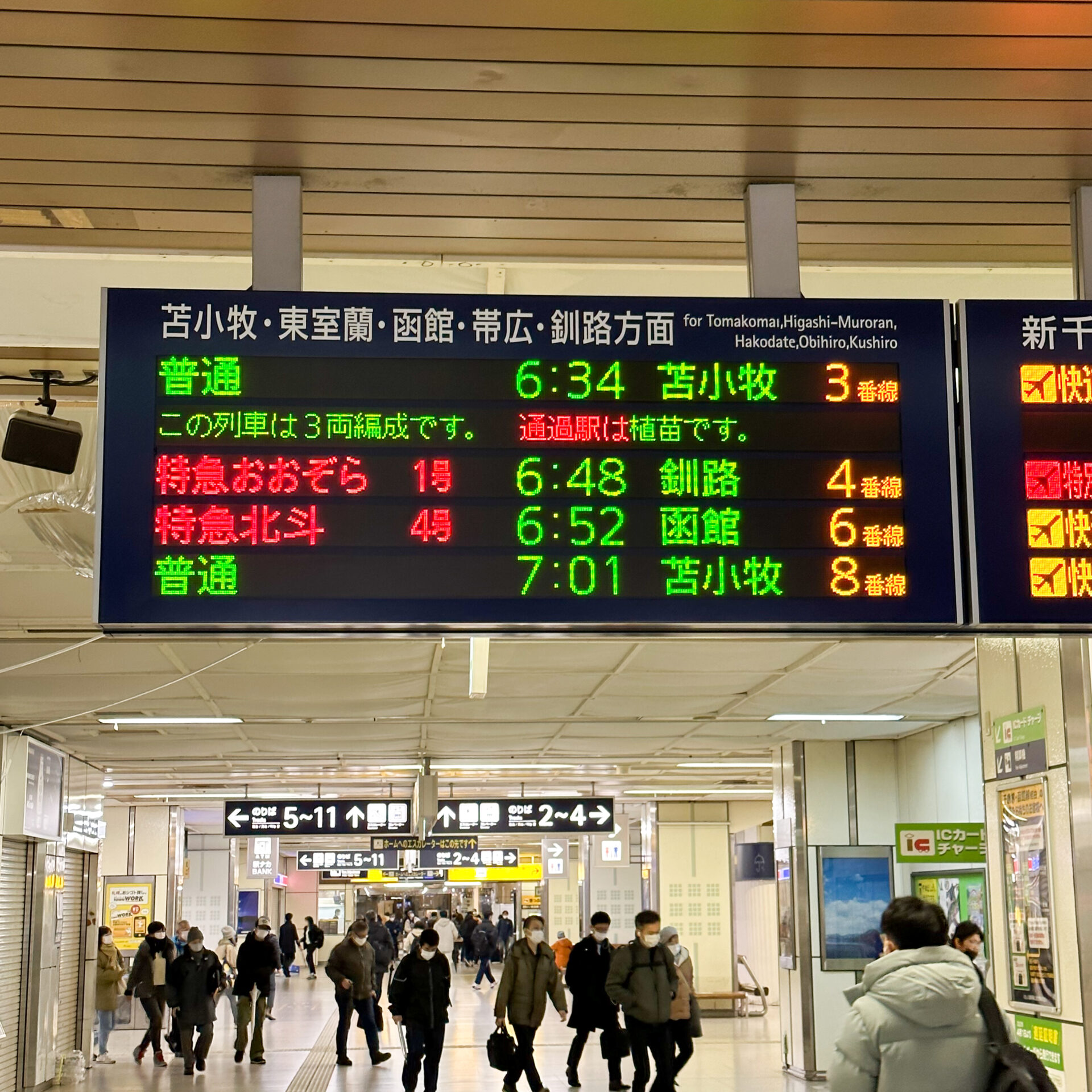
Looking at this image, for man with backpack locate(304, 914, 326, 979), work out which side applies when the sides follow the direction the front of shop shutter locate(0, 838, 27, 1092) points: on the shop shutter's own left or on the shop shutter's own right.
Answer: on the shop shutter's own left

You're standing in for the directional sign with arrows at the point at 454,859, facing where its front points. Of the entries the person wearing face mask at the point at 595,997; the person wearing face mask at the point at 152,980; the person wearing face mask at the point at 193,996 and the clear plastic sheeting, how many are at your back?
0

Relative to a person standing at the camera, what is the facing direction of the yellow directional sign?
facing the viewer

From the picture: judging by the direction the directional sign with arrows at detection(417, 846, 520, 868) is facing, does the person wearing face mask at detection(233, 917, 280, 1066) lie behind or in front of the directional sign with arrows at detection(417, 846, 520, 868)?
in front

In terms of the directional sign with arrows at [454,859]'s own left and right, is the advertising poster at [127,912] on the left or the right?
on its right

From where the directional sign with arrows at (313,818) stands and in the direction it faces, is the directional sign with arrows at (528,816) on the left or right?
on its left

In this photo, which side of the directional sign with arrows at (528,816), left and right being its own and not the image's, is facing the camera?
front

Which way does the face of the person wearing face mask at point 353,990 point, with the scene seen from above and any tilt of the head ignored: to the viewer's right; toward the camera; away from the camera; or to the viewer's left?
toward the camera

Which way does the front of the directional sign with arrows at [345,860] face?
toward the camera

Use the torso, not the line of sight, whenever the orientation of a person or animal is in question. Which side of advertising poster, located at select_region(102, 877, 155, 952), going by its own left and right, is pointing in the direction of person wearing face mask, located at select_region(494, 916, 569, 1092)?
front

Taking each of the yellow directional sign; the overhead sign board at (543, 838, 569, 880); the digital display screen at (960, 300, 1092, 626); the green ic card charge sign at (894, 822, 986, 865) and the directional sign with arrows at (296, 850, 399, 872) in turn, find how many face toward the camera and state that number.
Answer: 5

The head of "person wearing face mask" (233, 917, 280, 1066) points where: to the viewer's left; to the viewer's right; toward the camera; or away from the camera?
toward the camera
